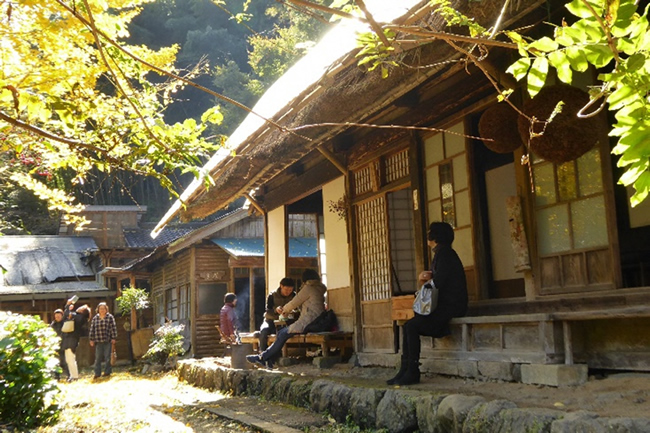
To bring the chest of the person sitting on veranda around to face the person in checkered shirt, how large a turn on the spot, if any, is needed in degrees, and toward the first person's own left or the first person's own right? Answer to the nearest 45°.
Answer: approximately 45° to the first person's own right

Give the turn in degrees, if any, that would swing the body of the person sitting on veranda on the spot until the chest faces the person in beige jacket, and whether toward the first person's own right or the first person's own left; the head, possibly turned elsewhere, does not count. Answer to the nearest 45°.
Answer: approximately 45° to the first person's own right

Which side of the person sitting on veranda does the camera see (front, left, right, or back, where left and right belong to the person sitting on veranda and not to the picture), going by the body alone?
left

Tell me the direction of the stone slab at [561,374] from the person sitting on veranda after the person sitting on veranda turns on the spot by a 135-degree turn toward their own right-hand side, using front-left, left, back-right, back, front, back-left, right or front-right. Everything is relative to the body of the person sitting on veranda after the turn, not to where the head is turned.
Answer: right

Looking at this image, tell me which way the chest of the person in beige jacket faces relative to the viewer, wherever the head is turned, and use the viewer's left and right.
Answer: facing to the left of the viewer

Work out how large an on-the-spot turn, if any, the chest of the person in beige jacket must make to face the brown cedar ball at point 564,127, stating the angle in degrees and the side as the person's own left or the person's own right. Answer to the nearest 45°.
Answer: approximately 135° to the person's own left

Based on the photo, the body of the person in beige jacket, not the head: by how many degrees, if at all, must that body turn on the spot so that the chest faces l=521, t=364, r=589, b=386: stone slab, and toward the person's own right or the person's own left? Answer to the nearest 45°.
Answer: approximately 90° to the person's own left

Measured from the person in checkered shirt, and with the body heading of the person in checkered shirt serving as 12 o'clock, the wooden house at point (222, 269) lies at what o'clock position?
The wooden house is roughly at 8 o'clock from the person in checkered shirt.

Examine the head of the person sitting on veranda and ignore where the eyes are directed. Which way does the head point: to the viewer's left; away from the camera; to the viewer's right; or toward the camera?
to the viewer's left

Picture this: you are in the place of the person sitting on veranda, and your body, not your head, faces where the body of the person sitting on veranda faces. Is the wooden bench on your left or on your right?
on your right
